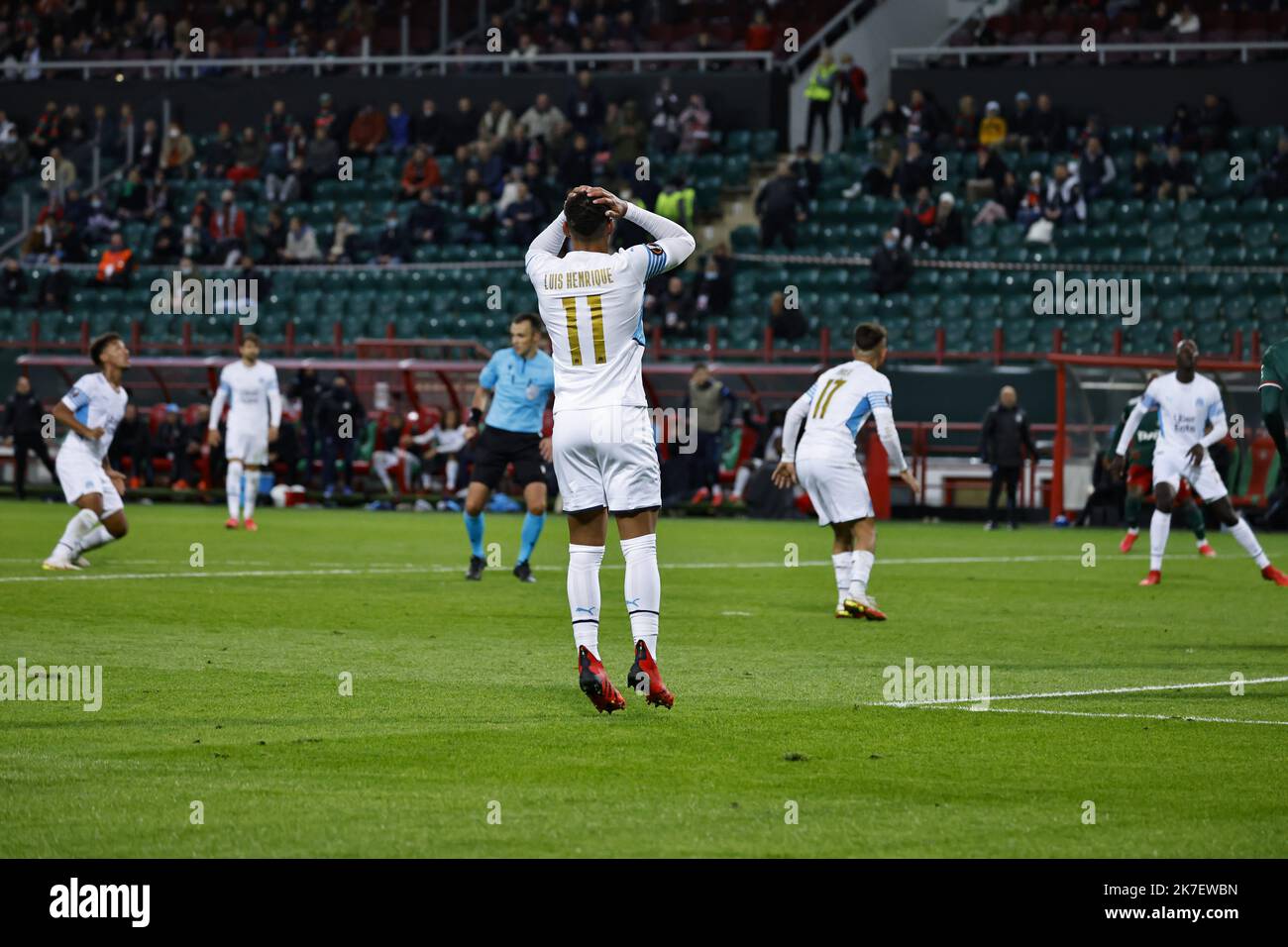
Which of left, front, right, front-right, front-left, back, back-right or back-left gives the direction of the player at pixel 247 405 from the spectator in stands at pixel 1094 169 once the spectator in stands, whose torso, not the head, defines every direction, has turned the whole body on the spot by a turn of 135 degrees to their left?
back

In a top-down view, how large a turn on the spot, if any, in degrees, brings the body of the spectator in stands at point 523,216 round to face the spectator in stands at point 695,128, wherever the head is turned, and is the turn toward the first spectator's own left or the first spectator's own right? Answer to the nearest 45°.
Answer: approximately 135° to the first spectator's own left

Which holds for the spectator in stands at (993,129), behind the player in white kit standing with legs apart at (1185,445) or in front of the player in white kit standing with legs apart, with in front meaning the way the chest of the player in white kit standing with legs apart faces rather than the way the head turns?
behind

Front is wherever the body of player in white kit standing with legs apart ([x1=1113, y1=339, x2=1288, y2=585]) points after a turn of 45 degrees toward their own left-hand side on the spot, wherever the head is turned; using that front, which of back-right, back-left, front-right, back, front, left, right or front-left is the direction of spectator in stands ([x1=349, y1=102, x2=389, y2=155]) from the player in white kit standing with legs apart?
back

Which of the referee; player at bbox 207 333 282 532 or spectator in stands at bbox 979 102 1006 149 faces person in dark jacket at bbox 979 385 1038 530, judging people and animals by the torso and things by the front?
the spectator in stands

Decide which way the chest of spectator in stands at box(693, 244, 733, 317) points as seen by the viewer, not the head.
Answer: toward the camera

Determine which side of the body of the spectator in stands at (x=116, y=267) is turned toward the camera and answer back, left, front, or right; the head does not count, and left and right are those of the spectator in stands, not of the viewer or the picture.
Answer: front

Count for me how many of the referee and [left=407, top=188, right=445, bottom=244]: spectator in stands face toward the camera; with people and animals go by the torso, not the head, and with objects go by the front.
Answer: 2

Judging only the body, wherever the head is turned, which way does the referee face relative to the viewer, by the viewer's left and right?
facing the viewer

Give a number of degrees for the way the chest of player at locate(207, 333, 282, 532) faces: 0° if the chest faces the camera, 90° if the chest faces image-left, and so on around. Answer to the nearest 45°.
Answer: approximately 0°

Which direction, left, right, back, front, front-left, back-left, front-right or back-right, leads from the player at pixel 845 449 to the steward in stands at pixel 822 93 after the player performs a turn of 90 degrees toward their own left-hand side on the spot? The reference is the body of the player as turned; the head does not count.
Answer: front-right

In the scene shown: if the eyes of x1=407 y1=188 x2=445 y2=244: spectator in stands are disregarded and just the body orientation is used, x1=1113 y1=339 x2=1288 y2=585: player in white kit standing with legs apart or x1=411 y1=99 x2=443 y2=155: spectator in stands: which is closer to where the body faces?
the player in white kit standing with legs apart

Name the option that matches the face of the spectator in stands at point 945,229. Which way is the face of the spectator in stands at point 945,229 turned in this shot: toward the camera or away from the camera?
toward the camera

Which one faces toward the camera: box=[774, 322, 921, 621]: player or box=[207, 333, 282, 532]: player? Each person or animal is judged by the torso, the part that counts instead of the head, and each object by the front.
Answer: box=[207, 333, 282, 532]: player

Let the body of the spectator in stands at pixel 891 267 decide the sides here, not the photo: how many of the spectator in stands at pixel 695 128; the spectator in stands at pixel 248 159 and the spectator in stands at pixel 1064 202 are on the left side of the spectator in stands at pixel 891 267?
1

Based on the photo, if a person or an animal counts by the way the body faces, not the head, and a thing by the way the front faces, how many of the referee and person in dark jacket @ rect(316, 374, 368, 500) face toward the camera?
2
